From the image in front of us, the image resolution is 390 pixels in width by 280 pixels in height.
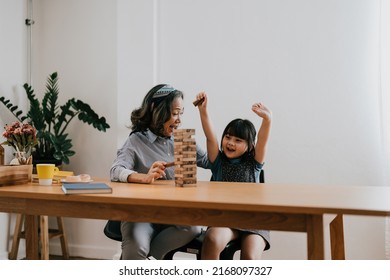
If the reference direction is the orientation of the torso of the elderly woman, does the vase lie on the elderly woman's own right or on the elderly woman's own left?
on the elderly woman's own right

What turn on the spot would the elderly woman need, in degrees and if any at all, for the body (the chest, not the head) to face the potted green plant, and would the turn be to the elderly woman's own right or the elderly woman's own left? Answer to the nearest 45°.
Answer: approximately 180°

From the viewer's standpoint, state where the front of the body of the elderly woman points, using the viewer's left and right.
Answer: facing the viewer and to the right of the viewer

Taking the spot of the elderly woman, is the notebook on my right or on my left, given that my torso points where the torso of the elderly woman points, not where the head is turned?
on my right

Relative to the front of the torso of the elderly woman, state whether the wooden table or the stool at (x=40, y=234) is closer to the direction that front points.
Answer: the wooden table

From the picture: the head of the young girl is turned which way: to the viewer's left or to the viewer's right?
to the viewer's left
